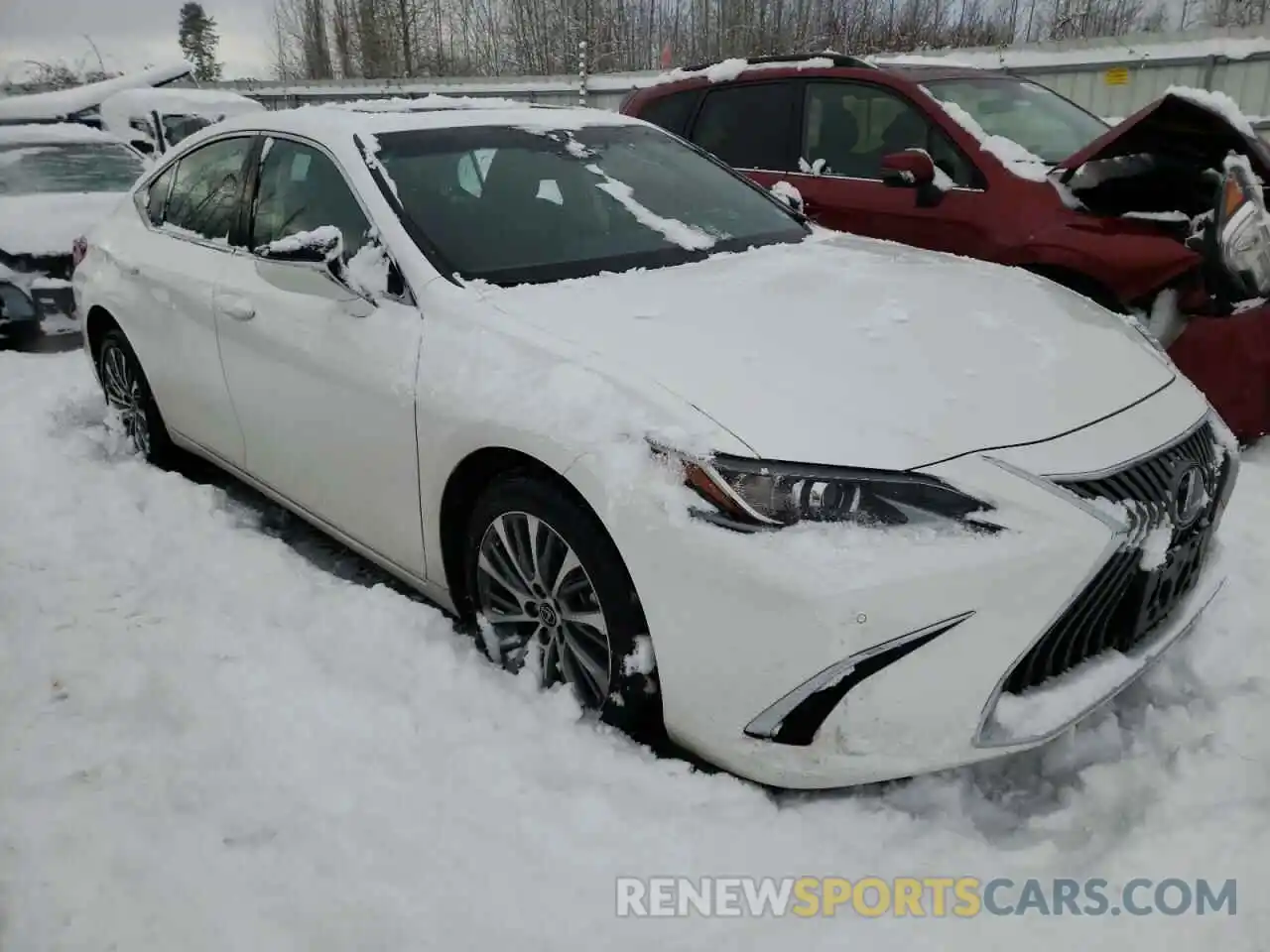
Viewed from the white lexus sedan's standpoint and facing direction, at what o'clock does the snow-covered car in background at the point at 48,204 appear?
The snow-covered car in background is roughly at 6 o'clock from the white lexus sedan.

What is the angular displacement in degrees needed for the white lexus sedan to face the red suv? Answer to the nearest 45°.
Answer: approximately 90° to its left

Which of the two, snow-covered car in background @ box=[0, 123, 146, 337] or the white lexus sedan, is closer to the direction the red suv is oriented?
the white lexus sedan

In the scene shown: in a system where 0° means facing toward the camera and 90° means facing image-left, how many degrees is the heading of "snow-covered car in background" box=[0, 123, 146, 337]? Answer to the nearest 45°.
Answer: approximately 0°

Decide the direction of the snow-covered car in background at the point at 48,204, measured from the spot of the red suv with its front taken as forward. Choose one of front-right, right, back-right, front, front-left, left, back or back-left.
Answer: back-right

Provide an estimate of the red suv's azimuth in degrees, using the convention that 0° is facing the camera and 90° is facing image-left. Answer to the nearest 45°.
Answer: approximately 315°

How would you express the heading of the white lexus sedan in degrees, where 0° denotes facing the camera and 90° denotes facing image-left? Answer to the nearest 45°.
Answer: approximately 315°
